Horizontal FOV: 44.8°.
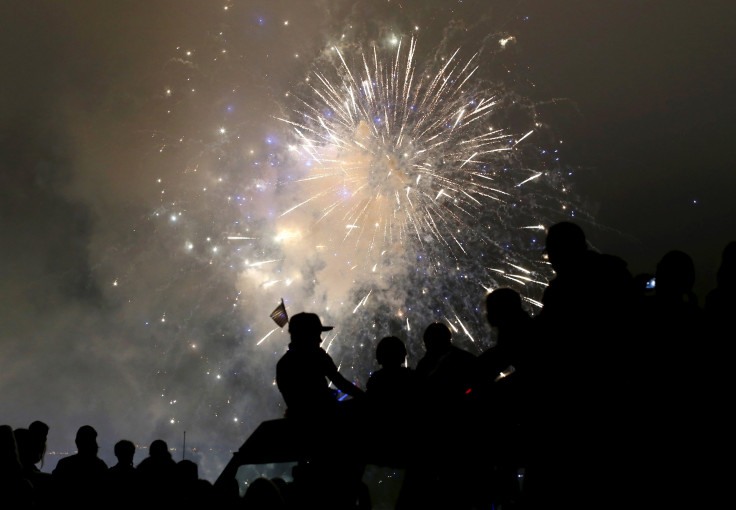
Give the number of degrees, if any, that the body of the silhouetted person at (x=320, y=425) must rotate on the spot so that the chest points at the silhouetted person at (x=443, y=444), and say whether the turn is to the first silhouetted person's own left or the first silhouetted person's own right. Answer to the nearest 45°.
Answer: approximately 45° to the first silhouetted person's own right

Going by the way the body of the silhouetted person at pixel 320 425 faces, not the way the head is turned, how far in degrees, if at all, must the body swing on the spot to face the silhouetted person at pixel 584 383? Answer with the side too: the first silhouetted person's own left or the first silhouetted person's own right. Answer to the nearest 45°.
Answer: approximately 45° to the first silhouetted person's own right

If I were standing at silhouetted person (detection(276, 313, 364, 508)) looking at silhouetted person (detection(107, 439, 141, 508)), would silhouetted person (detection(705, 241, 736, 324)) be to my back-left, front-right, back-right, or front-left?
back-right

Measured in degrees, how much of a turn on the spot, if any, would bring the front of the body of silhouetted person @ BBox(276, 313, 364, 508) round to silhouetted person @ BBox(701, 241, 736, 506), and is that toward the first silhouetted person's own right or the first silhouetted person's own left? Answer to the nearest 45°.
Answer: approximately 45° to the first silhouetted person's own right

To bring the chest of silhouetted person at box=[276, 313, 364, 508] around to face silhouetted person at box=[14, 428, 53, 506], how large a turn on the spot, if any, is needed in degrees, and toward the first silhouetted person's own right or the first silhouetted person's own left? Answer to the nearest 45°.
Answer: approximately 135° to the first silhouetted person's own left

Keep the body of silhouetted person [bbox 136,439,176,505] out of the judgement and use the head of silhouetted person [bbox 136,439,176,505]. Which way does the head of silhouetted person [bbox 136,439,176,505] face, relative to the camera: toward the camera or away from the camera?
away from the camera

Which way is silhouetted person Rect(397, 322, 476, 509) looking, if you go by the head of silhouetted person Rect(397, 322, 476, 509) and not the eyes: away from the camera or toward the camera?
away from the camera
